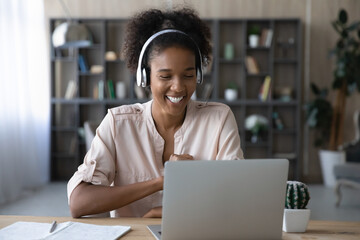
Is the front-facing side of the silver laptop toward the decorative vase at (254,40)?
yes

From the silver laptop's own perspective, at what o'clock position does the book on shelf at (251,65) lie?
The book on shelf is roughly at 12 o'clock from the silver laptop.

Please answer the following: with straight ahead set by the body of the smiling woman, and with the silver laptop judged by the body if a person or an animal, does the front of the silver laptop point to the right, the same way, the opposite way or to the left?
the opposite way

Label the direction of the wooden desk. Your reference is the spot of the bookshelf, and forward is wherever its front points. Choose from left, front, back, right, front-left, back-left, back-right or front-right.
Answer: front

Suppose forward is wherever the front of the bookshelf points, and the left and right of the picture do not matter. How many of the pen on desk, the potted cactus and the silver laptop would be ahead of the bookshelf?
3

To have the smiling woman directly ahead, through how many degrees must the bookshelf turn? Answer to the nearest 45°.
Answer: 0° — it already faces them

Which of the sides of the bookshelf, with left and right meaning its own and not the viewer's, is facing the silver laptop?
front

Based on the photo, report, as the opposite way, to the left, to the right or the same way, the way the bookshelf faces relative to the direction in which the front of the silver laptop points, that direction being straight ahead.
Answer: the opposite way

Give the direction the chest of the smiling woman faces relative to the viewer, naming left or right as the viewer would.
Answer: facing the viewer

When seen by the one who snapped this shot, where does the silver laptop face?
facing away from the viewer

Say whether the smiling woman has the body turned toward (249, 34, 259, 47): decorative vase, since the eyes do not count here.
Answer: no

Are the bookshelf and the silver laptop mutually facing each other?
yes

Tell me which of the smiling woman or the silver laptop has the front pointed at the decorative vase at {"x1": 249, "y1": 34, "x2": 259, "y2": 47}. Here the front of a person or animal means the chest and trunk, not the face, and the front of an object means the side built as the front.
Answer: the silver laptop

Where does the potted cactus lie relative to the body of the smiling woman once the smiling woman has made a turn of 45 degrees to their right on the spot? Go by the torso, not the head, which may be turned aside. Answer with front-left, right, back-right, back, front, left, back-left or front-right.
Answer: left

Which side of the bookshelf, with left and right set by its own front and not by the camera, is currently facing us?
front

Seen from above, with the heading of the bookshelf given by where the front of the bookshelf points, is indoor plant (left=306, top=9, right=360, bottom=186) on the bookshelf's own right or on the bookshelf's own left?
on the bookshelf's own left

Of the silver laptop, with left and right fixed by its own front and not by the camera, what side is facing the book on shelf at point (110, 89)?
front

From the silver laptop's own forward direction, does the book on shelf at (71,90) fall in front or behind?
in front

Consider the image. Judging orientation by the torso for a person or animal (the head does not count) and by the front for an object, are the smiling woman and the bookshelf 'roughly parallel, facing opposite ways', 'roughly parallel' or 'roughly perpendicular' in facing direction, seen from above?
roughly parallel

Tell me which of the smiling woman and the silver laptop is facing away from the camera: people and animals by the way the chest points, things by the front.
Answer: the silver laptop

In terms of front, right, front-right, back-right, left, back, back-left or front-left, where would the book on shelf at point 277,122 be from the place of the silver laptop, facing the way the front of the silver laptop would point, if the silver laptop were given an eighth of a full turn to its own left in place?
front-right
